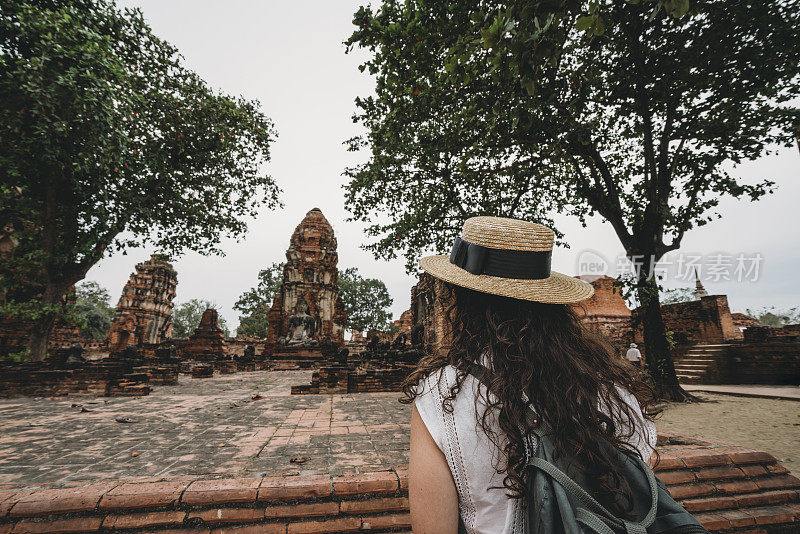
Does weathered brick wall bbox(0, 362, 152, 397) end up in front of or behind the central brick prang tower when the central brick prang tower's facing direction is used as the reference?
in front

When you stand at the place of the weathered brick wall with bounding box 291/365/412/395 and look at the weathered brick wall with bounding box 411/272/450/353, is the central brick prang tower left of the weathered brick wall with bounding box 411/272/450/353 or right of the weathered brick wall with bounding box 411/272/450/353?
left

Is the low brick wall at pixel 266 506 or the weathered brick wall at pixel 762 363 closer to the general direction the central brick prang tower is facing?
the low brick wall

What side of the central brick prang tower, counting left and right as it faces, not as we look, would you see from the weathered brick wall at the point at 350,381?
front

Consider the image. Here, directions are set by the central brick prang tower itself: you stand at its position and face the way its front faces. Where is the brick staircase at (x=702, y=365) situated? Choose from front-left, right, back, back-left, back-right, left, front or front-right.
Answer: front-left

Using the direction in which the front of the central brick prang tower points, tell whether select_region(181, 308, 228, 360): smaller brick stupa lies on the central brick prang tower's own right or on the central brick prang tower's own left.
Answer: on the central brick prang tower's own right

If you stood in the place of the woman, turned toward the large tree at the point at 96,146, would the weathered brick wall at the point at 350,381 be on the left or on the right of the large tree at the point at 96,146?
right

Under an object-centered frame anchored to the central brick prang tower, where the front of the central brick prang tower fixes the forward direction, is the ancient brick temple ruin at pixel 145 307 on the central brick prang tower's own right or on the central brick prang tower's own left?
on the central brick prang tower's own right

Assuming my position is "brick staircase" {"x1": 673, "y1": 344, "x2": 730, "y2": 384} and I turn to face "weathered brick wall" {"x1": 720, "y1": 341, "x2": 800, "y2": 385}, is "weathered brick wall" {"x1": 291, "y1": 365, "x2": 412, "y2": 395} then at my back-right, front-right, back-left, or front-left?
back-right

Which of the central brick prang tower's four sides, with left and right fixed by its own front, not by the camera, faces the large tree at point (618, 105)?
front

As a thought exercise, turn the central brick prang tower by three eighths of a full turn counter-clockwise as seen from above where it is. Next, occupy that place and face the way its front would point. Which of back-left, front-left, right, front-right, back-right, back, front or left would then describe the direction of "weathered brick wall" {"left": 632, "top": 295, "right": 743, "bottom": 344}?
right

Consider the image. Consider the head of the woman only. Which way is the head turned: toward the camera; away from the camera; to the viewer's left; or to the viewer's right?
away from the camera

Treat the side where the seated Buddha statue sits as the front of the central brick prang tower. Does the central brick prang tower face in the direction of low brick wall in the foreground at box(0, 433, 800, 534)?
yes

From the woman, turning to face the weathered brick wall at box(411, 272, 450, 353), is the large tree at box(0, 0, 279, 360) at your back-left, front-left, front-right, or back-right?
front-left

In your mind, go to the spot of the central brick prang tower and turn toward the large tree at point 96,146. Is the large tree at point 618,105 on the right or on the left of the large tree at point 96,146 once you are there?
left

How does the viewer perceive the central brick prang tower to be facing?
facing the viewer

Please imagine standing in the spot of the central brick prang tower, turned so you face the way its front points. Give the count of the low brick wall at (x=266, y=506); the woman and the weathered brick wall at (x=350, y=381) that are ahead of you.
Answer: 3

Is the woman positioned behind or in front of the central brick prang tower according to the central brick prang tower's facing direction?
in front
